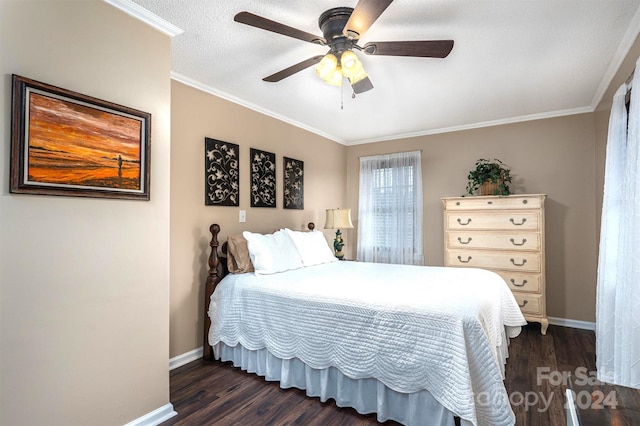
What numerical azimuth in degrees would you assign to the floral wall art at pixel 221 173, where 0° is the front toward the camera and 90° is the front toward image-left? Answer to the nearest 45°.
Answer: approximately 315°

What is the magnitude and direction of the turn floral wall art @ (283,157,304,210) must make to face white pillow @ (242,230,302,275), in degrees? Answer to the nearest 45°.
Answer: approximately 45° to its right

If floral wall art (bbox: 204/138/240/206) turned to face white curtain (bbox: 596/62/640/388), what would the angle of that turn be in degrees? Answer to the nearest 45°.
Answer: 0° — it already faces it

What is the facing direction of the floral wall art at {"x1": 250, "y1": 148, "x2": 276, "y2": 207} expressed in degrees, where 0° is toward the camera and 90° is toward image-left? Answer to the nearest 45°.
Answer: approximately 315°

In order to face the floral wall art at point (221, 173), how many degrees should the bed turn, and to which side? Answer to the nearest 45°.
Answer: approximately 180°
